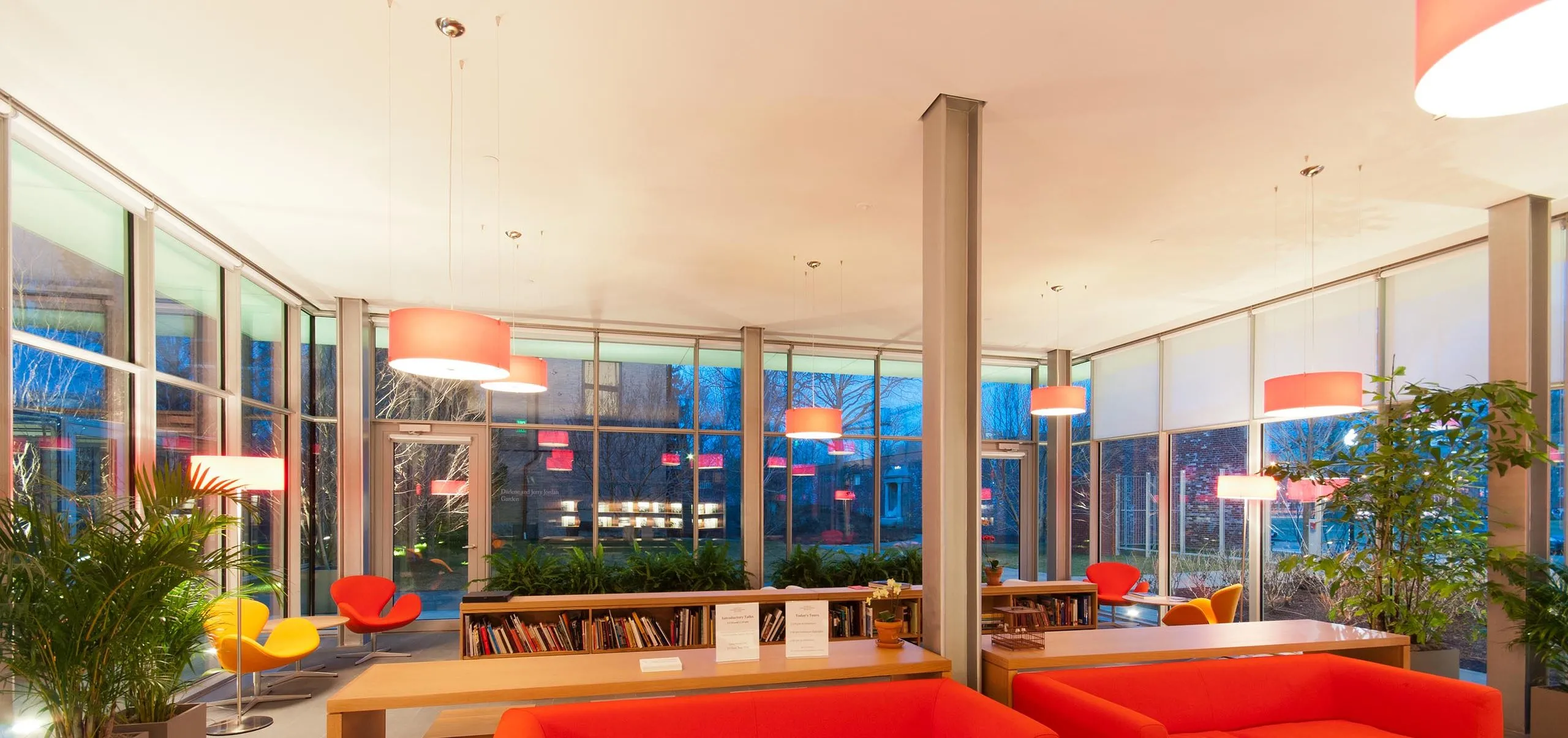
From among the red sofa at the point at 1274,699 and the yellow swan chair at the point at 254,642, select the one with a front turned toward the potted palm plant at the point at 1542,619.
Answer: the yellow swan chair

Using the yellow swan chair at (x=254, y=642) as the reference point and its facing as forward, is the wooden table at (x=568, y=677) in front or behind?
in front
